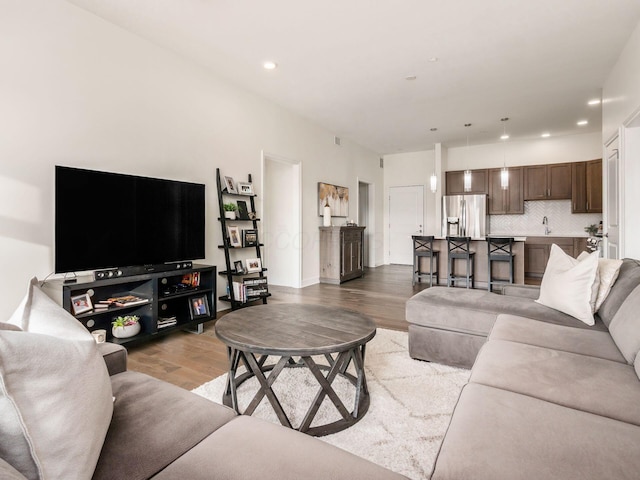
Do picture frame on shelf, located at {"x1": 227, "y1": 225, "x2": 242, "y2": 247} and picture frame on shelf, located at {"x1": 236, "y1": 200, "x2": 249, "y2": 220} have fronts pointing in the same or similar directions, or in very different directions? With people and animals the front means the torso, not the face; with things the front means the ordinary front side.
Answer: same or similar directions

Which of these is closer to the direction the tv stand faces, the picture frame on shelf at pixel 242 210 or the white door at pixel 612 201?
the white door

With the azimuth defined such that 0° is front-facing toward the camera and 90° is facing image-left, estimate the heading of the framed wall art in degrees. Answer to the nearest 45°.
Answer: approximately 315°

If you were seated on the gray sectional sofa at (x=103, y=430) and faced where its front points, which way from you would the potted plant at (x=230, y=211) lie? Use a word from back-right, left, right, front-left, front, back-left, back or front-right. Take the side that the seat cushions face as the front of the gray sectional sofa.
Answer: front-left

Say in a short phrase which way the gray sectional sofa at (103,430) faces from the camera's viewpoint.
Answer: facing away from the viewer and to the right of the viewer

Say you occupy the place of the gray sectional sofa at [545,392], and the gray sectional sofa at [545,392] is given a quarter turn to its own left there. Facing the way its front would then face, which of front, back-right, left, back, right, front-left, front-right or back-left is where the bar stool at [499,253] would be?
back

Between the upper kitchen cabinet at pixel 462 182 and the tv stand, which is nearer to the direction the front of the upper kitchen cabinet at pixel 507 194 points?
the tv stand

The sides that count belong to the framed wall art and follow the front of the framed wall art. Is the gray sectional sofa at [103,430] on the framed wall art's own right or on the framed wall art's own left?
on the framed wall art's own right

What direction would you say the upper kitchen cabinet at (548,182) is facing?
toward the camera

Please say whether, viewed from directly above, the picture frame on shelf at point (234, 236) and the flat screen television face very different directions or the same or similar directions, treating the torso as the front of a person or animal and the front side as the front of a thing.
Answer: same or similar directions

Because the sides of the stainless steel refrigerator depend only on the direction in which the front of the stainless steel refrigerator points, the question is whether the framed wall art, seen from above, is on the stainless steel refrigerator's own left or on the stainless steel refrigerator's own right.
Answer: on the stainless steel refrigerator's own right

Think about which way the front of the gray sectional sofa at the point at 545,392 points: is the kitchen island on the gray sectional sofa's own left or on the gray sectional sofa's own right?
on the gray sectional sofa's own right

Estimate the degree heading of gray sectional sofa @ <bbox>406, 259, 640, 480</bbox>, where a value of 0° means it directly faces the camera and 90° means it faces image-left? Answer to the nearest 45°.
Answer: approximately 90°

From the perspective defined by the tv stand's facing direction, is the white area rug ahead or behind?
ahead

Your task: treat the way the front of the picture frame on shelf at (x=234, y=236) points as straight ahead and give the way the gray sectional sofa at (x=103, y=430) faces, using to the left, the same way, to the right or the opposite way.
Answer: to the left

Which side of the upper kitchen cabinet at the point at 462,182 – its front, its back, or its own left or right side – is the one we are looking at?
front

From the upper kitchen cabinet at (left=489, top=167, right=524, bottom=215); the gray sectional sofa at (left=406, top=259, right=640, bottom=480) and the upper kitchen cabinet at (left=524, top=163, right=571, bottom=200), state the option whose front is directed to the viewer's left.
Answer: the gray sectional sofa

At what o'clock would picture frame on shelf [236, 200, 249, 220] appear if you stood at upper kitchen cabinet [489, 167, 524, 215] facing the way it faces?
The picture frame on shelf is roughly at 1 o'clock from the upper kitchen cabinet.

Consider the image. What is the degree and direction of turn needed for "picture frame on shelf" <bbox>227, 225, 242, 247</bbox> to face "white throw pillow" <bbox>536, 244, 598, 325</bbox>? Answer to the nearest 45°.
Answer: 0° — it already faces it
